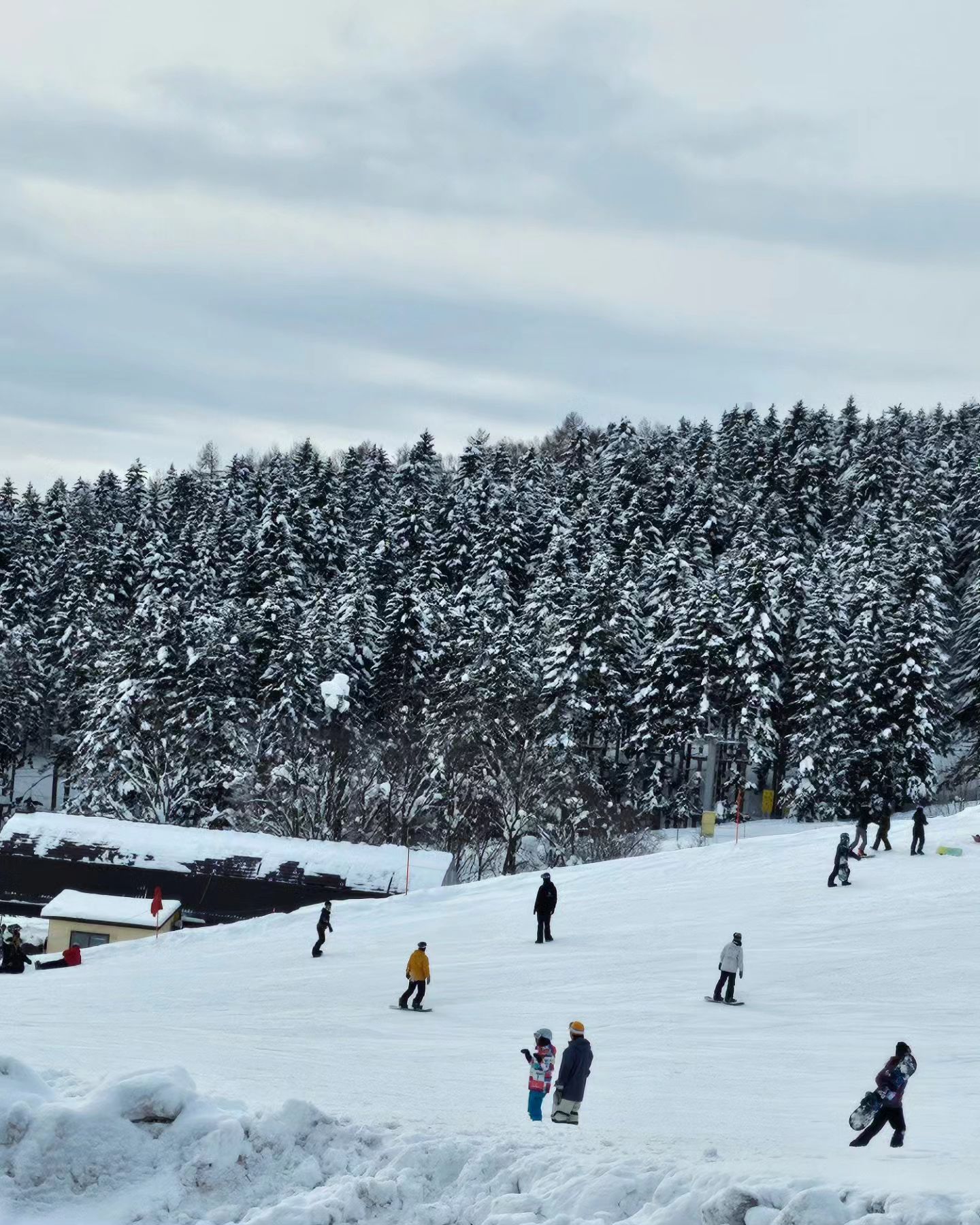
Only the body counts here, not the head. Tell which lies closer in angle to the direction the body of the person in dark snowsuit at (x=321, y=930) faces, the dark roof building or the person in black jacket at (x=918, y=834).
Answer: the person in black jacket

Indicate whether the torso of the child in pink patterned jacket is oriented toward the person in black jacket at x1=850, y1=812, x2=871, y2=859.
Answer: no

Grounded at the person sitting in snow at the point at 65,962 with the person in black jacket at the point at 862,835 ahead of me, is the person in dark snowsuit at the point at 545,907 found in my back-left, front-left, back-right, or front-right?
front-right

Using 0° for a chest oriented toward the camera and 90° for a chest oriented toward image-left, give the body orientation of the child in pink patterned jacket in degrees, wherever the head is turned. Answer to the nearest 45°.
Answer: approximately 45°

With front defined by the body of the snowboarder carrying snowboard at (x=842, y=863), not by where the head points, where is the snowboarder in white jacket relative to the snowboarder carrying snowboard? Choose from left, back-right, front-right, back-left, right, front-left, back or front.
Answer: right

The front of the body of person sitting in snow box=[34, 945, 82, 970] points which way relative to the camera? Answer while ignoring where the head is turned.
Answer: to the viewer's left
